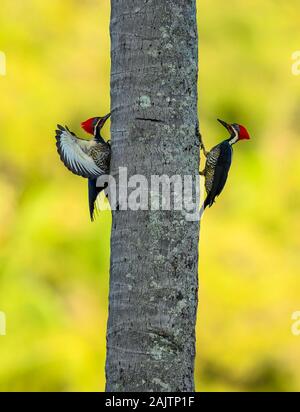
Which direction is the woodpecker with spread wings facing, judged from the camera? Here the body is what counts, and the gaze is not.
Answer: to the viewer's right

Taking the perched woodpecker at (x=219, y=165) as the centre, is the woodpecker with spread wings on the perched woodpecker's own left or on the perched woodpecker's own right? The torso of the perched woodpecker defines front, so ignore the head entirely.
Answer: on the perched woodpecker's own left

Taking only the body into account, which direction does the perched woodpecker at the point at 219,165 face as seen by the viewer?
to the viewer's left

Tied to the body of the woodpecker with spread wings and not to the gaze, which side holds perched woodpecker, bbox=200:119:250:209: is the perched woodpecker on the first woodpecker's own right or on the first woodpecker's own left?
on the first woodpecker's own left

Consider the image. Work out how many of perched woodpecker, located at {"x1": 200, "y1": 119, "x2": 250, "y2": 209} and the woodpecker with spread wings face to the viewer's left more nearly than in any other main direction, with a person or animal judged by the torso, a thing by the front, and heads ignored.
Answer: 1

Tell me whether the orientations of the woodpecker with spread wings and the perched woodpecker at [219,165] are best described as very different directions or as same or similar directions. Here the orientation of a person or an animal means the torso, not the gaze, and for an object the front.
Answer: very different directions
